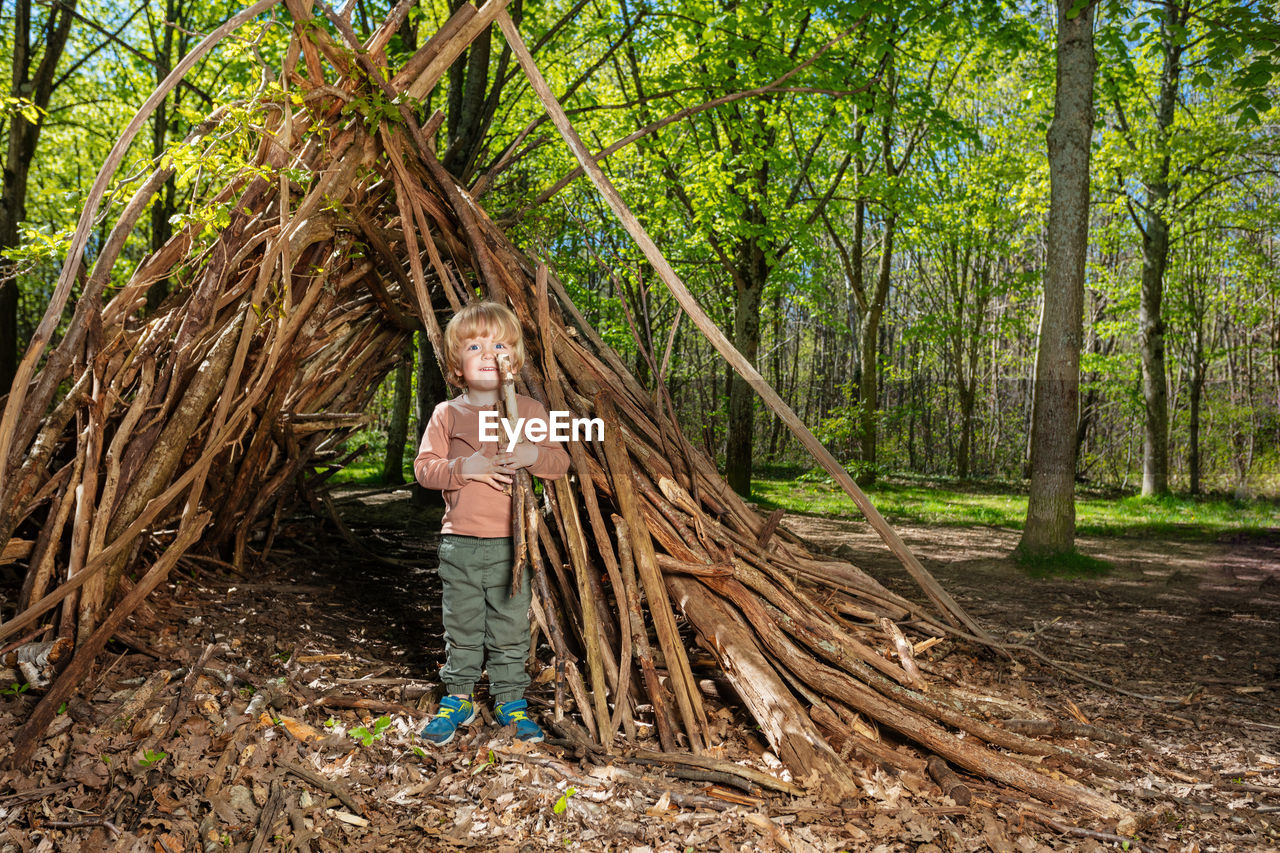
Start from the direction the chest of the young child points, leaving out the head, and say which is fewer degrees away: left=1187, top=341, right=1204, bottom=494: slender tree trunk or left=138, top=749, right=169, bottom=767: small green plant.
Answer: the small green plant

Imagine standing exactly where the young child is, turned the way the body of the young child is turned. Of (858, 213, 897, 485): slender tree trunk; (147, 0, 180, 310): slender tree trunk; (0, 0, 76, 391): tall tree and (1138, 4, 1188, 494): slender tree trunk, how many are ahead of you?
0

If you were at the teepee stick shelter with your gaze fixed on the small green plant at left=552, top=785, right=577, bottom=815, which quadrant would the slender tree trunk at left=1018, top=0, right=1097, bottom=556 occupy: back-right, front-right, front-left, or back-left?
back-left

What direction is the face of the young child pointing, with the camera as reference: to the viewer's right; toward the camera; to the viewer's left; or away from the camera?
toward the camera

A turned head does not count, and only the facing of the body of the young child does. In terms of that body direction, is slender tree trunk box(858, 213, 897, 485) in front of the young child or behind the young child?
behind

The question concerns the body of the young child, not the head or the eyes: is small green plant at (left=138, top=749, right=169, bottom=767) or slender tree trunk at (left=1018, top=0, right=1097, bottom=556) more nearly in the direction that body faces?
the small green plant

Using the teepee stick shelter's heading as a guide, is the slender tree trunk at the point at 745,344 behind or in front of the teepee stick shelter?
behind

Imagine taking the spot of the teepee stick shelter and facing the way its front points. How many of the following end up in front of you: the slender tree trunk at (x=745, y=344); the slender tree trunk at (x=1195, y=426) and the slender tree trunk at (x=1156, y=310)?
0

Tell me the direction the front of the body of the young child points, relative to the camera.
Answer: toward the camera

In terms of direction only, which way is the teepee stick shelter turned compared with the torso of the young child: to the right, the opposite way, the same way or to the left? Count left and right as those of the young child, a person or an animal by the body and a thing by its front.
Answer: the same way

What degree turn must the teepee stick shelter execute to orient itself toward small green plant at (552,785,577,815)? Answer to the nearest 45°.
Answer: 0° — it already faces it

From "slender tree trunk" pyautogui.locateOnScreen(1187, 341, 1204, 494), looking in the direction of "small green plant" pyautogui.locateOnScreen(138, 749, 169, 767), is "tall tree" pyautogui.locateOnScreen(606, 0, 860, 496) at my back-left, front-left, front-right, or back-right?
front-right

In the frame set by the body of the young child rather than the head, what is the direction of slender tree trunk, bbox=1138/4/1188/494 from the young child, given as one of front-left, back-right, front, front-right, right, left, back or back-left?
back-left

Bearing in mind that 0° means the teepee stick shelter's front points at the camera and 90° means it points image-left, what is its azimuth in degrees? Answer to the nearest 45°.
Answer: approximately 0°

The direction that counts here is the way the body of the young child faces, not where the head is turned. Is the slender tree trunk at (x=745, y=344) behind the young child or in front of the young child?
behind

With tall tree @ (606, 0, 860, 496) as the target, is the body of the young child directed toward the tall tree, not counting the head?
no
